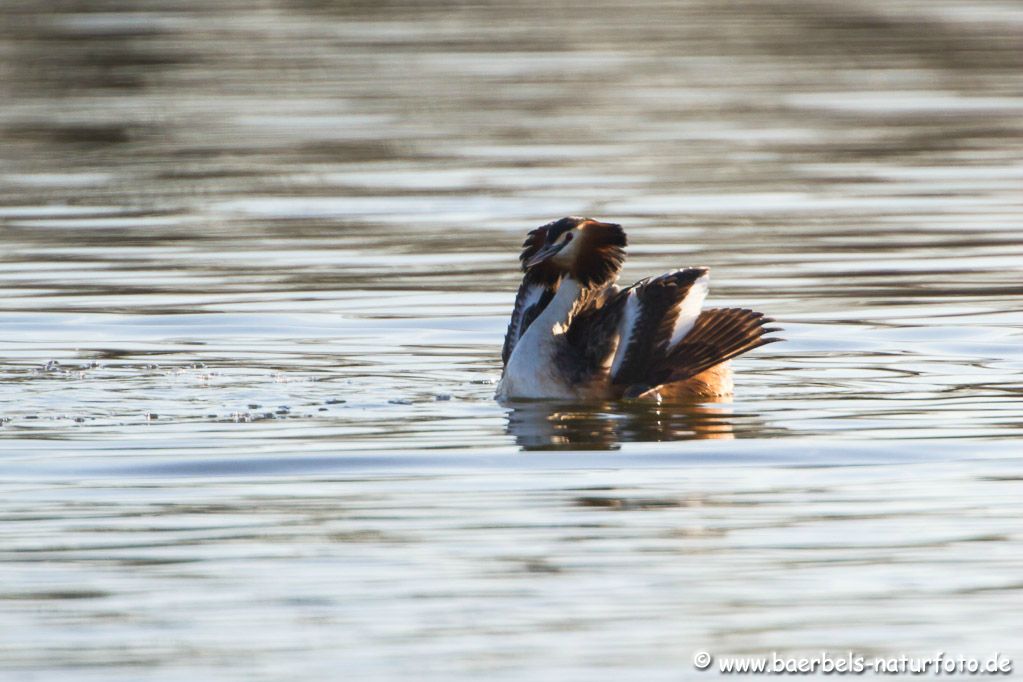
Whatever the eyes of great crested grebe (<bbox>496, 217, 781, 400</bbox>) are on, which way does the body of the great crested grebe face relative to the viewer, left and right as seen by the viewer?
facing the viewer and to the left of the viewer
